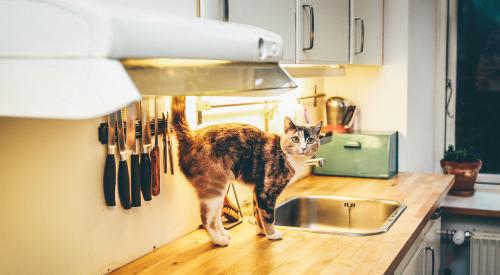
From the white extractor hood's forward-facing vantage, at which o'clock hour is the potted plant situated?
The potted plant is roughly at 9 o'clock from the white extractor hood.

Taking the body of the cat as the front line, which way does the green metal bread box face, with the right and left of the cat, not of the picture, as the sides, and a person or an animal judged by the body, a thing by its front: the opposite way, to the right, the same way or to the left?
to the right

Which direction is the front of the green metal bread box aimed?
toward the camera

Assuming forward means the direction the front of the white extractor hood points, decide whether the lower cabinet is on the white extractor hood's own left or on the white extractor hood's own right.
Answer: on the white extractor hood's own left

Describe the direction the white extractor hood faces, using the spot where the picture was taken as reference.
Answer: facing the viewer and to the right of the viewer

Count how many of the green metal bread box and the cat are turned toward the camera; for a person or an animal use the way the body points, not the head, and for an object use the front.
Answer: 1

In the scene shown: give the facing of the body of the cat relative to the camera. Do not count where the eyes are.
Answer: to the viewer's right
